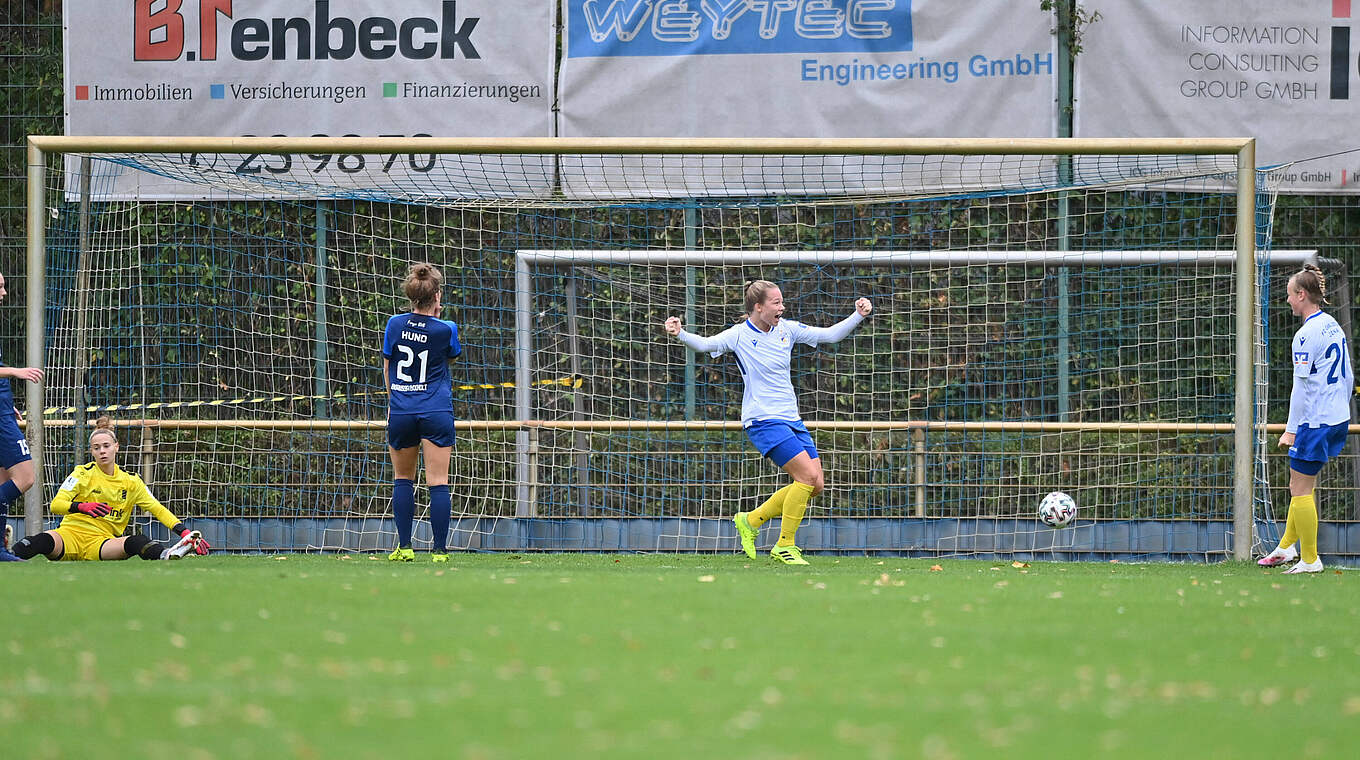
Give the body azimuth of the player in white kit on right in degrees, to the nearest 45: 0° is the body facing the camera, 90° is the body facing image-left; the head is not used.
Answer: approximately 135°

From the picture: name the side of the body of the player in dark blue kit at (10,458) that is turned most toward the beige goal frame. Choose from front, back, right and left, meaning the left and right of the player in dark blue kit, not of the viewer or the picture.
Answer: front

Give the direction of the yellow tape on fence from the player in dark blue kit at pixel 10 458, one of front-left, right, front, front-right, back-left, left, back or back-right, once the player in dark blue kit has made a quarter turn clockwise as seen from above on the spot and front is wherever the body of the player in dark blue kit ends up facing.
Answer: back-left

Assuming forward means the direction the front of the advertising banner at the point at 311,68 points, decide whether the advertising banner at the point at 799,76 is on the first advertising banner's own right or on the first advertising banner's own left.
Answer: on the first advertising banner's own left

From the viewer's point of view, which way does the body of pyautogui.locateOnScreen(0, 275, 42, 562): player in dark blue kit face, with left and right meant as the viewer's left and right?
facing to the right of the viewer

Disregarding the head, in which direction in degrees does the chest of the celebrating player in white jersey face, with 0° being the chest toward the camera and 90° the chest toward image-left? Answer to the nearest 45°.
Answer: approximately 315°
